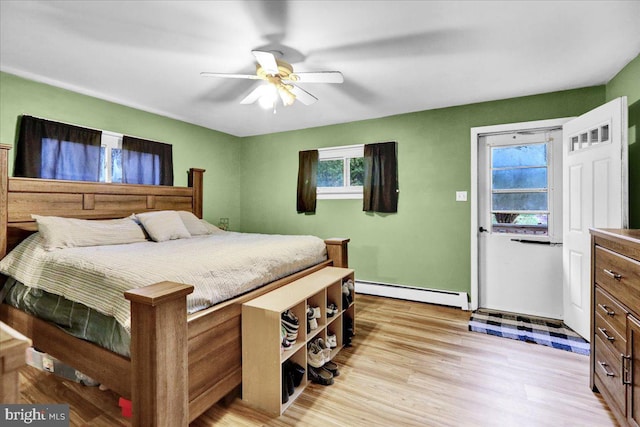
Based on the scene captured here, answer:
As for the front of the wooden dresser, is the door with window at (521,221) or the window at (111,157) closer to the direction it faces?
the window

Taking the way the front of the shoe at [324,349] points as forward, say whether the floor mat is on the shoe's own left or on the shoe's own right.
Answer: on the shoe's own left

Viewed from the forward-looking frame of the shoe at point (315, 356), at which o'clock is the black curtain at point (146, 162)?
The black curtain is roughly at 6 o'clock from the shoe.

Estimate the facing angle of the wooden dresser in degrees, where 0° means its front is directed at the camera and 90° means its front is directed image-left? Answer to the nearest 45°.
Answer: approximately 45°
